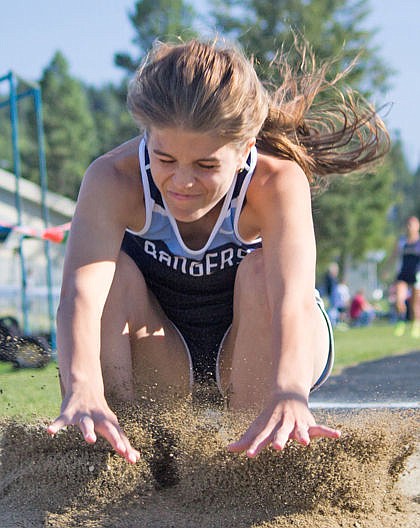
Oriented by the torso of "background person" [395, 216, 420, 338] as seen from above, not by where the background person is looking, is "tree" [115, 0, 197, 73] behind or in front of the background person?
behind

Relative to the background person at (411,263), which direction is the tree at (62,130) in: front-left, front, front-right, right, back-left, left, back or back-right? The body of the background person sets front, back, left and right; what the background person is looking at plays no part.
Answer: back-right

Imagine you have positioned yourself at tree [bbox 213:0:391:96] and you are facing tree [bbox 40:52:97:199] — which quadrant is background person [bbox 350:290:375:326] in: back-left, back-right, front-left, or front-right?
back-left

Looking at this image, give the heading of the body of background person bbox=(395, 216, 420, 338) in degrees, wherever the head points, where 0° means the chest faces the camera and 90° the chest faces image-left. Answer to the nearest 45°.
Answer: approximately 0°

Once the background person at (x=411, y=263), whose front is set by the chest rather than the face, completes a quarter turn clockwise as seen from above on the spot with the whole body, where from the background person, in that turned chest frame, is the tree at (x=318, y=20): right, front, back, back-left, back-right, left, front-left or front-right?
right
